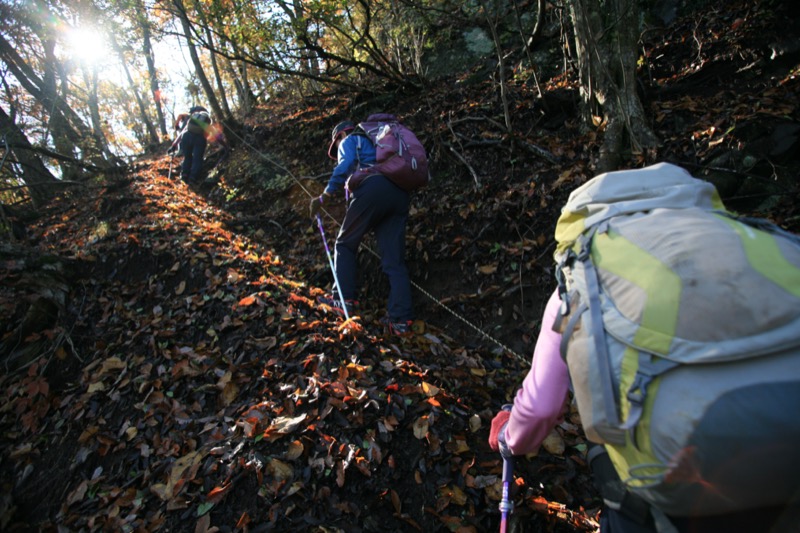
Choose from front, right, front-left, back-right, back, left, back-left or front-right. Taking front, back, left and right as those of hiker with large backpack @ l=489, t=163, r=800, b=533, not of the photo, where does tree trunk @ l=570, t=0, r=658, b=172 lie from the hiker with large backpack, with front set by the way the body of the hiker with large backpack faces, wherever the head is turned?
front-right

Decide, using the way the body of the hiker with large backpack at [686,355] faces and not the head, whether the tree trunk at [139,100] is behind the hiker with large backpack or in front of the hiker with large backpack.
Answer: in front

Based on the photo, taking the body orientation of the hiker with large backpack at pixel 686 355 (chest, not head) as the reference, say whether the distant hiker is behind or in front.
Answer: in front

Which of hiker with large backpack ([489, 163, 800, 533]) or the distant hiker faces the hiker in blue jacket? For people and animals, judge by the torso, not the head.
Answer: the hiker with large backpack

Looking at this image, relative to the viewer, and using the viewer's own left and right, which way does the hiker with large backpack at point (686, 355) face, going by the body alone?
facing away from the viewer and to the left of the viewer

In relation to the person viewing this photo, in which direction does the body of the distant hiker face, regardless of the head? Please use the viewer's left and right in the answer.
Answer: facing away from the viewer

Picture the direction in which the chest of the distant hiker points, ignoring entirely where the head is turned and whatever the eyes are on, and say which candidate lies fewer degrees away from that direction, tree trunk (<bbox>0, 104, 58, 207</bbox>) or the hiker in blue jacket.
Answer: the tree trunk

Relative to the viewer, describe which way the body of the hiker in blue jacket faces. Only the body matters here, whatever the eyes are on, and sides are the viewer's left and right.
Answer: facing away from the viewer and to the left of the viewer

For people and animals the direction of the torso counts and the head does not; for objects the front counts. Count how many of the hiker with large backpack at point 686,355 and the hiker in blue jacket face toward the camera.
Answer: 0
